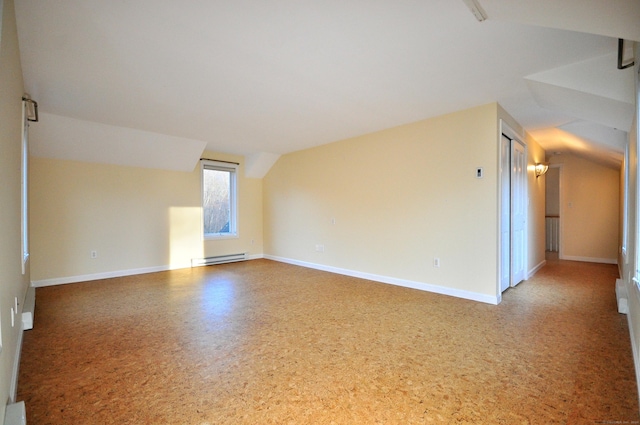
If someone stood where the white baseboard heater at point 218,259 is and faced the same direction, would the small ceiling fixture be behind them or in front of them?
in front

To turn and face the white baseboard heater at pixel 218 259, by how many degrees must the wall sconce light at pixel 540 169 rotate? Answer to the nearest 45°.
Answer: approximately 135° to its right

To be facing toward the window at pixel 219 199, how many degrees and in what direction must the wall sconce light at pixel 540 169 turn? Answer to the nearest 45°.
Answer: approximately 135° to its right

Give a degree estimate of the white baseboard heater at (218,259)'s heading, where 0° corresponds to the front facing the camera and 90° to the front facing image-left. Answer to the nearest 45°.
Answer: approximately 315°

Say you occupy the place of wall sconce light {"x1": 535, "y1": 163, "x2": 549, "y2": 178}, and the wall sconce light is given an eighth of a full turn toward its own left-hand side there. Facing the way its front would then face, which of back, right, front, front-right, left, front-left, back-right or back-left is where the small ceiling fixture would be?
back-right

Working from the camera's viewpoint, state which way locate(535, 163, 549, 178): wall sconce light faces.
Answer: facing to the right of the viewer

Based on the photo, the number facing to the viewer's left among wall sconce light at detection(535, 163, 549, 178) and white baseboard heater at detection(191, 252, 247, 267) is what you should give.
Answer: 0
